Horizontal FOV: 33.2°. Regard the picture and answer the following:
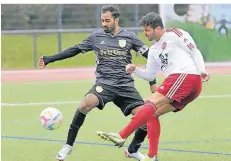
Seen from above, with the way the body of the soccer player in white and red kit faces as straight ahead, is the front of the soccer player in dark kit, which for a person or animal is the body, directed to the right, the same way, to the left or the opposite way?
to the left

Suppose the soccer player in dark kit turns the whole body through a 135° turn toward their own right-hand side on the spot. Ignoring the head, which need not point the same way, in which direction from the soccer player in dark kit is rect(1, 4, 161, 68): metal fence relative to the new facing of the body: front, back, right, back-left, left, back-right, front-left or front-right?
front-right

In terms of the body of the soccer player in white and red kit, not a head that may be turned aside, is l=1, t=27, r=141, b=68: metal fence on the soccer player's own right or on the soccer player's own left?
on the soccer player's own right

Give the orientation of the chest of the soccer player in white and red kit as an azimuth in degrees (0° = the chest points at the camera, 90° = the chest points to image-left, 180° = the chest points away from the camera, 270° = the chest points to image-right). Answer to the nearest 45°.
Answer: approximately 90°

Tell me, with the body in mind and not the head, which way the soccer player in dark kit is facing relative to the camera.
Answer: toward the camera

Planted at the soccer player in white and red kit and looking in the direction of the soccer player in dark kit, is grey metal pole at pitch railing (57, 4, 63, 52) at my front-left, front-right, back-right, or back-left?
front-right

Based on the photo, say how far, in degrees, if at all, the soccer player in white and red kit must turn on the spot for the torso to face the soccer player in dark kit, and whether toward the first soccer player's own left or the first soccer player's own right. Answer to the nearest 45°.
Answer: approximately 45° to the first soccer player's own right

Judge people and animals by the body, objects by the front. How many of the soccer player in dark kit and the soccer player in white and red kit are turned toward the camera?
1

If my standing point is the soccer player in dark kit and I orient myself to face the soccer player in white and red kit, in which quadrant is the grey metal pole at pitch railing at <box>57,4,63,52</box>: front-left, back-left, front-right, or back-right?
back-left

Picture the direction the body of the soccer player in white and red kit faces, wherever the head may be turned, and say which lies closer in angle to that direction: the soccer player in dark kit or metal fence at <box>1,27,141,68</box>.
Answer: the soccer player in dark kit

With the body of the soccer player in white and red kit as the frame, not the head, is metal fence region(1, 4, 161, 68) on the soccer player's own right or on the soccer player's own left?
on the soccer player's own right

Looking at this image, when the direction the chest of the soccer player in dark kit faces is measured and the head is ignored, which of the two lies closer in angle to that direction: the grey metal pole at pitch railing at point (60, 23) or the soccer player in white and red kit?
the soccer player in white and red kit

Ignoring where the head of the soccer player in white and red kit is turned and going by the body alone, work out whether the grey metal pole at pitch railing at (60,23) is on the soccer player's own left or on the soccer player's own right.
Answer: on the soccer player's own right
